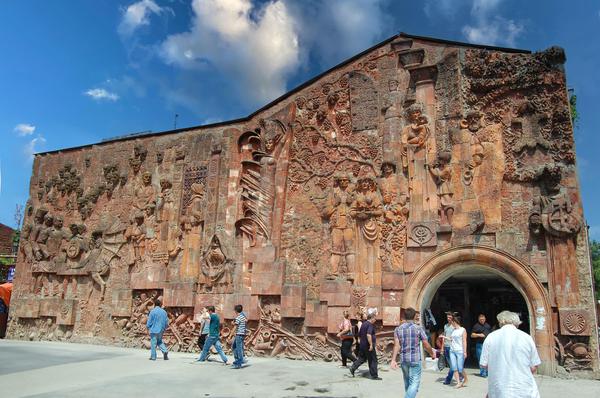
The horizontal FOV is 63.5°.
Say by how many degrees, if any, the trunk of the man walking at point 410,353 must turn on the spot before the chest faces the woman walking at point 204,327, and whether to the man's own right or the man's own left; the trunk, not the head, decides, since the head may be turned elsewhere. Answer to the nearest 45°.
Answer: approximately 45° to the man's own left

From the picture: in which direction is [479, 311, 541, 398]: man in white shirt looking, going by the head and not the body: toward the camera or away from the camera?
away from the camera

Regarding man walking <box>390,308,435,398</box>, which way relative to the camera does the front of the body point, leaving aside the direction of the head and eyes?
away from the camera

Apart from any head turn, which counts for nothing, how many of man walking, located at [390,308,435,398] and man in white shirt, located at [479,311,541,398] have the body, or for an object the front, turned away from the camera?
2

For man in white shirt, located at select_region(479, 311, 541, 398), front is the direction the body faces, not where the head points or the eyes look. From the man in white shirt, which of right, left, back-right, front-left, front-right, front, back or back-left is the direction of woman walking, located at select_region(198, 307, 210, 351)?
front-left

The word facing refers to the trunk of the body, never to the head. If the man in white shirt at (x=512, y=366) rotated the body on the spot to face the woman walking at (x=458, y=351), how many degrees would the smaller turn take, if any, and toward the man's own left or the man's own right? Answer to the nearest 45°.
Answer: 0° — they already face them

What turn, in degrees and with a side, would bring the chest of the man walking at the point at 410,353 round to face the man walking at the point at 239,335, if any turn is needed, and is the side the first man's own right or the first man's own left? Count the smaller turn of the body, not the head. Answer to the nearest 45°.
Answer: approximately 45° to the first man's own left

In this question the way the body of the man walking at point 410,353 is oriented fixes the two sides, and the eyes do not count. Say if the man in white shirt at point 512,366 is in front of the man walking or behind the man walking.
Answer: behind

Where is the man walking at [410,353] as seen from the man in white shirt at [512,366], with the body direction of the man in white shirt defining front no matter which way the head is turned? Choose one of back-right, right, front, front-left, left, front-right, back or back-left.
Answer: front-left

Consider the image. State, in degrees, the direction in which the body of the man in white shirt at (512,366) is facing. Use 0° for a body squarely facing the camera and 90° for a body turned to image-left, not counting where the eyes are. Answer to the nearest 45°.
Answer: approximately 180°

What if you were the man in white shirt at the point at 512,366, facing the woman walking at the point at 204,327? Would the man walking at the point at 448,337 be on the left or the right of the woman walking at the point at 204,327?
right

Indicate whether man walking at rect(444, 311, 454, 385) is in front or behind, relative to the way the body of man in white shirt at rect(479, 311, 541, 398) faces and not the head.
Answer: in front
